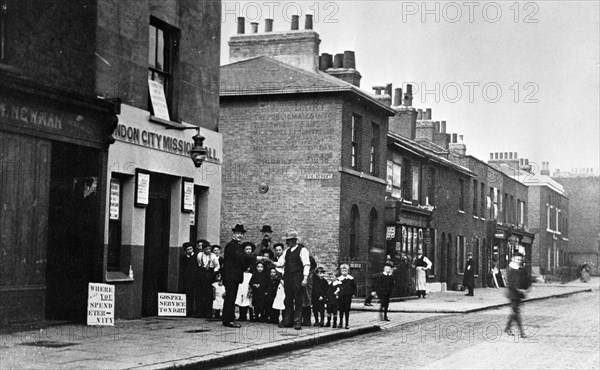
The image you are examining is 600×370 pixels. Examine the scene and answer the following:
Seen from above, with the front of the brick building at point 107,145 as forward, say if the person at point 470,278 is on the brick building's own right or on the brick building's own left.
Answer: on the brick building's own left

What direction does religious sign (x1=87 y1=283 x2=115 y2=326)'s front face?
toward the camera

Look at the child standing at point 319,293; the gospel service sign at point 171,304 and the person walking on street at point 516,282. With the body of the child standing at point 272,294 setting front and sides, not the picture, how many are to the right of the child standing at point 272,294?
1

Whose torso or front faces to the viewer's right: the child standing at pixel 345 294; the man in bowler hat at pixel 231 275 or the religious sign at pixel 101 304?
the man in bowler hat

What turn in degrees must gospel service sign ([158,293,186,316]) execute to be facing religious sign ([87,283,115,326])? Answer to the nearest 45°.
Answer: approximately 45° to its right

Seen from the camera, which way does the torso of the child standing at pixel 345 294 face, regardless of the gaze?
toward the camera

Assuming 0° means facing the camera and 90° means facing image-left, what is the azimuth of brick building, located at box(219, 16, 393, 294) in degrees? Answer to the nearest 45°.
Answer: approximately 315°
